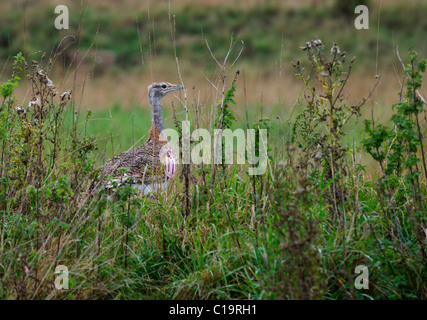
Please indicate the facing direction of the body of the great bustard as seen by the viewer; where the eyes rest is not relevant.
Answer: to the viewer's right
